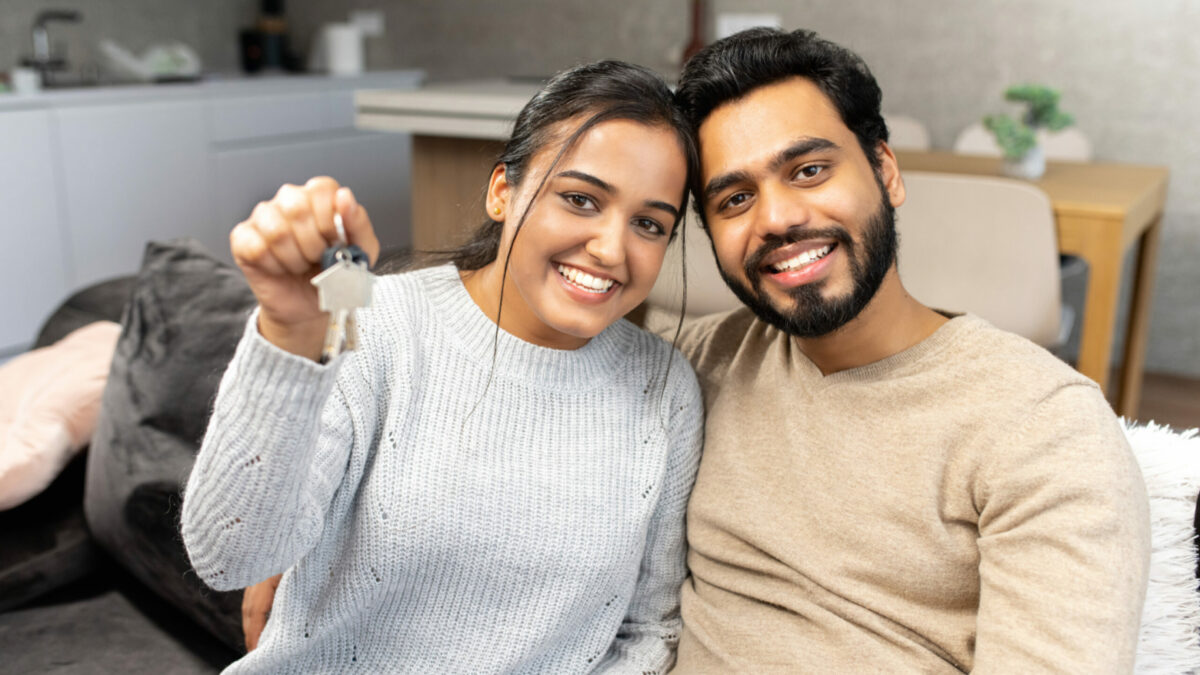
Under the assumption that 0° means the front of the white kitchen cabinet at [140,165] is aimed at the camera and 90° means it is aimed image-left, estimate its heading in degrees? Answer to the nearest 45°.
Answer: approximately 315°

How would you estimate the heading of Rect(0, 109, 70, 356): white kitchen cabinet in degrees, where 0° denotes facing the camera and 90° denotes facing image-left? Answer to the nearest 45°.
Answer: approximately 315°

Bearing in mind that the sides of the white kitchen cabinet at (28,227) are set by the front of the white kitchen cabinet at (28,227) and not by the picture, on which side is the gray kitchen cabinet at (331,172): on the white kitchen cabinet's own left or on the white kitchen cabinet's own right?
on the white kitchen cabinet's own left
